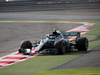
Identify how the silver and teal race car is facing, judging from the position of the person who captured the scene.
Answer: facing the viewer and to the left of the viewer
